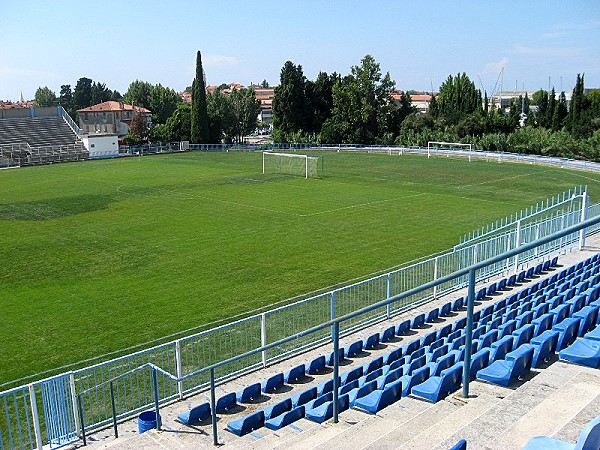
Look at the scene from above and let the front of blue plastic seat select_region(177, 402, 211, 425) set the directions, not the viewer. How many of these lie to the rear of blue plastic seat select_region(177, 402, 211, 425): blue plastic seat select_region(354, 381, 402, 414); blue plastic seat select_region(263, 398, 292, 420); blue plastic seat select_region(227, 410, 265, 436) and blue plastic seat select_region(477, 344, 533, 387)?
4

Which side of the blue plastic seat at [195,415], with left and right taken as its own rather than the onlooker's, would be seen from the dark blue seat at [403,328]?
right

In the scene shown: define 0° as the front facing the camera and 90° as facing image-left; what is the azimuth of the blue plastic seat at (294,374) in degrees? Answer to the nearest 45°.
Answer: approximately 135°

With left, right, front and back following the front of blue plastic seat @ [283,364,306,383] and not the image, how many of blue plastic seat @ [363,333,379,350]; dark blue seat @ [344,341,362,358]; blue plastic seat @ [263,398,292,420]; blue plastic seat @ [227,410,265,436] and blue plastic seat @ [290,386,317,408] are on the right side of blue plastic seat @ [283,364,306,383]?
2

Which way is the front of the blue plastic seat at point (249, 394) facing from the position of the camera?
facing away from the viewer and to the left of the viewer

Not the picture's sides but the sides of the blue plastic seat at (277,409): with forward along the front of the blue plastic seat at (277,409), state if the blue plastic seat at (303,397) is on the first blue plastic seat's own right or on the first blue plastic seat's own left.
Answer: on the first blue plastic seat's own right

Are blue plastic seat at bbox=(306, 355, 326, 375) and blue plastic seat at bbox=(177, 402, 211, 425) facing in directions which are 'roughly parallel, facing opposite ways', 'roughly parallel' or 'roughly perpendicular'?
roughly parallel

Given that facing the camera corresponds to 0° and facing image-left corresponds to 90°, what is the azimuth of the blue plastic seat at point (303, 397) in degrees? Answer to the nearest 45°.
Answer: approximately 135°

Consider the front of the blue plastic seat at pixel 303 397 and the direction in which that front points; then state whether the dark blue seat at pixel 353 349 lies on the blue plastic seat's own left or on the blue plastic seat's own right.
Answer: on the blue plastic seat's own right

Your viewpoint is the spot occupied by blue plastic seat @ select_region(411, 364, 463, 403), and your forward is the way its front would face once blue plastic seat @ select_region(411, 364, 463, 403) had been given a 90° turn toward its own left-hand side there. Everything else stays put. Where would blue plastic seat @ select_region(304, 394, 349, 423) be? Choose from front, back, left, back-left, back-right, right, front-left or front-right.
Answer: front-right

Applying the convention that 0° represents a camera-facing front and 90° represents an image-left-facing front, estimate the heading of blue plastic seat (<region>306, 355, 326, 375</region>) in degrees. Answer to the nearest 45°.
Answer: approximately 135°

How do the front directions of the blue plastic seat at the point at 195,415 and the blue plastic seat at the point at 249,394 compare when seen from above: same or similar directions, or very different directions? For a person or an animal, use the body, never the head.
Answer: same or similar directions

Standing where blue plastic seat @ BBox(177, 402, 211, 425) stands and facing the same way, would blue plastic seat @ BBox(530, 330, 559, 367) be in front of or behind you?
behind

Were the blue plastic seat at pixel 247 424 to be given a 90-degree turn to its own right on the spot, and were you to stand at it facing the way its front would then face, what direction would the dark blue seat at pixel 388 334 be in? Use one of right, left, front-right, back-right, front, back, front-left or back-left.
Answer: front

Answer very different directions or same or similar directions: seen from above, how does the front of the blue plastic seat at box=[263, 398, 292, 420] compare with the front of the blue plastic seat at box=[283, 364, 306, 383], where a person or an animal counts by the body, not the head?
same or similar directions

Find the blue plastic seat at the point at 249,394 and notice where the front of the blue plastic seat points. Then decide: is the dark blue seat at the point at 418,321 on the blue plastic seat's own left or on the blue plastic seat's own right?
on the blue plastic seat's own right

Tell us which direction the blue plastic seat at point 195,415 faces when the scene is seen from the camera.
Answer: facing away from the viewer and to the left of the viewer

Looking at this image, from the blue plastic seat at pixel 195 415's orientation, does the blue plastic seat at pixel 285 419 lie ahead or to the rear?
to the rear

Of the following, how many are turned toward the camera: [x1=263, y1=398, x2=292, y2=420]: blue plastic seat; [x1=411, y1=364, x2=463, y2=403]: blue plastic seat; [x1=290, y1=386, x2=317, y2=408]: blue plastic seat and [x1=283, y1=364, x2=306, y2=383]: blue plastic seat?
0

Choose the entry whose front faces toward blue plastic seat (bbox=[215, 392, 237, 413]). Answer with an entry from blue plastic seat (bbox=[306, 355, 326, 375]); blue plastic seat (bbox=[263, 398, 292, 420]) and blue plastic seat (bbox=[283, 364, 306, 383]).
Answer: blue plastic seat (bbox=[263, 398, 292, 420])
